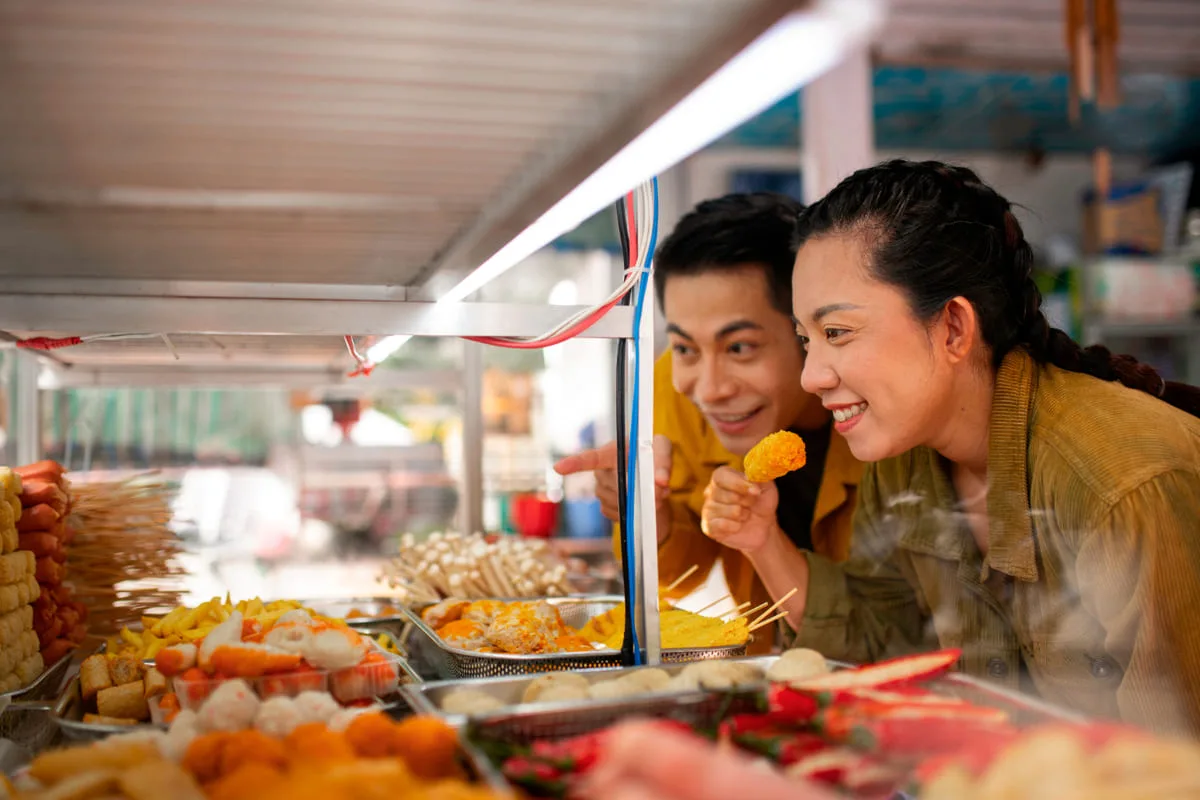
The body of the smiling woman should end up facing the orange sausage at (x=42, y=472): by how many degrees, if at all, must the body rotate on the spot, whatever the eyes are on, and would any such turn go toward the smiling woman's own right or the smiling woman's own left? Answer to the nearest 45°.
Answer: approximately 45° to the smiling woman's own right

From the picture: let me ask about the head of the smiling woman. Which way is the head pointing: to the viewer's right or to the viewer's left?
to the viewer's left

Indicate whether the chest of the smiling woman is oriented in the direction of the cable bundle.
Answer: yes

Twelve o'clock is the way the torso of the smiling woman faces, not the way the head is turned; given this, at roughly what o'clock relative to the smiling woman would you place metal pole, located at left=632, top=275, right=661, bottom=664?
The metal pole is roughly at 12 o'clock from the smiling woman.

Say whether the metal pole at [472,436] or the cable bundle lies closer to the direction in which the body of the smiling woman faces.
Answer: the cable bundle

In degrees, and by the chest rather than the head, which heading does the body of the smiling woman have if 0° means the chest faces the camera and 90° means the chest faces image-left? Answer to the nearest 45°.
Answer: approximately 45°

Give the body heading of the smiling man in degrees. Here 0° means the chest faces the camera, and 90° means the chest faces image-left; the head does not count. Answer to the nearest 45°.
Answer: approximately 45°
